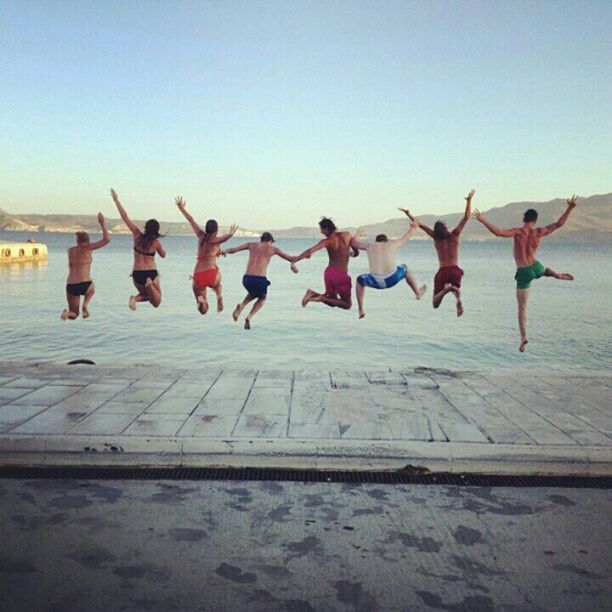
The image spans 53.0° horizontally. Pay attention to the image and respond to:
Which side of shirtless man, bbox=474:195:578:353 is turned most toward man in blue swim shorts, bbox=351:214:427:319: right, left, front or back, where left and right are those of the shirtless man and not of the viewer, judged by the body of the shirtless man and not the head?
left

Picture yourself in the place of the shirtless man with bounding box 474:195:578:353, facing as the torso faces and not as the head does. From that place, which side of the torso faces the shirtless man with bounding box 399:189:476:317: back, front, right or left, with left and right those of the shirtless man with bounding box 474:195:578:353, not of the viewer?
left

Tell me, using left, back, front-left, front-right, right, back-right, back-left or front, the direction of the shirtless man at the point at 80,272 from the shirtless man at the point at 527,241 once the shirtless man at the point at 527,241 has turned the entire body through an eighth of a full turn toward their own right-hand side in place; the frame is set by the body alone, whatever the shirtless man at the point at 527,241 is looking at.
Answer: back-left

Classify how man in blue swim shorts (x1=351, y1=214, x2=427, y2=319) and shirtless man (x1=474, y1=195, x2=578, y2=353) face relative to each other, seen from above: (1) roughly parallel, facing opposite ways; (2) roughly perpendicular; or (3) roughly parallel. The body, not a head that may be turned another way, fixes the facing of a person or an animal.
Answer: roughly parallel

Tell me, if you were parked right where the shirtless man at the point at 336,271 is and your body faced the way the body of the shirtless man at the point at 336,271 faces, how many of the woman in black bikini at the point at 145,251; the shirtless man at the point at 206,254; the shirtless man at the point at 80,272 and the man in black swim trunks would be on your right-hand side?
0

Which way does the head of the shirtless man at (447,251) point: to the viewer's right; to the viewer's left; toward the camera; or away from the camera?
away from the camera

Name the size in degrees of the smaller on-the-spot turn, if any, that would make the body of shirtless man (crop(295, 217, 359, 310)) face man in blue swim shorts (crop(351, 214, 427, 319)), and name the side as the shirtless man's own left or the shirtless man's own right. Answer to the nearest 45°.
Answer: approximately 45° to the shirtless man's own right

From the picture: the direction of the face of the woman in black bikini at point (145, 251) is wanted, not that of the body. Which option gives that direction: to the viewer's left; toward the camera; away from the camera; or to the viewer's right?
away from the camera

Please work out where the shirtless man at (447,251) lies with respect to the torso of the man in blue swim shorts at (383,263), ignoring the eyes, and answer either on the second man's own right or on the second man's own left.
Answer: on the second man's own right

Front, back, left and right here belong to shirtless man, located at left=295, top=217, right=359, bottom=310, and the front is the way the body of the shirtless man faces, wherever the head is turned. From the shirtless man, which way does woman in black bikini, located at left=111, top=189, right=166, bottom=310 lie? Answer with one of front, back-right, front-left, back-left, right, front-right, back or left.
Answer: back-left

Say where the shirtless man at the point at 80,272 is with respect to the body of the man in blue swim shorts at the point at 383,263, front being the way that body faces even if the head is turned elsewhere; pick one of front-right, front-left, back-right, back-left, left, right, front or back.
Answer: left

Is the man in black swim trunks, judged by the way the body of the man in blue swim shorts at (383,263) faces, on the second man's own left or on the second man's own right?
on the second man's own left

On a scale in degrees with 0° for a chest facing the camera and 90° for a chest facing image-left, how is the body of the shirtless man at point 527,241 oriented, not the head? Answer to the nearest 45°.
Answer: approximately 180°

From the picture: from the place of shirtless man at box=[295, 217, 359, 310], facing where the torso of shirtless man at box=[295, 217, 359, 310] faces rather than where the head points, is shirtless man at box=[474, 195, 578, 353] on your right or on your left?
on your right

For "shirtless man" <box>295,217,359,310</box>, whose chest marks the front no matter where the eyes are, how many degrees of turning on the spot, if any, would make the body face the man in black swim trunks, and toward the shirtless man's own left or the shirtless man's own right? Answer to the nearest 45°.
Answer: approximately 135° to the shirtless man's own left

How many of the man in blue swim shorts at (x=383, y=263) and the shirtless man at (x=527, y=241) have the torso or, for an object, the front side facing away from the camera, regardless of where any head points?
2

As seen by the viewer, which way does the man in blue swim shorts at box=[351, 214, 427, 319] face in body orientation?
away from the camera
